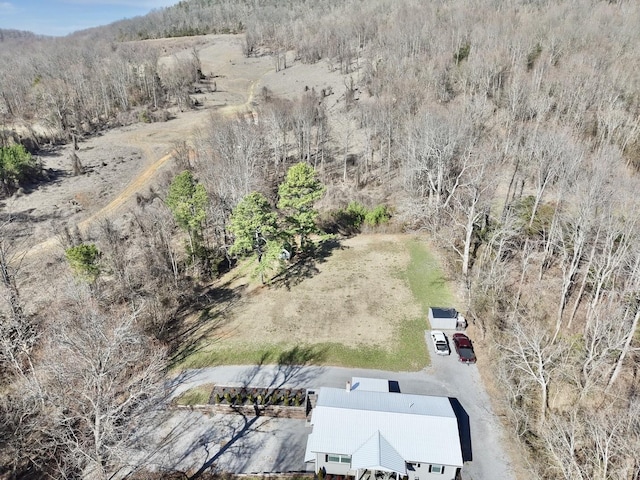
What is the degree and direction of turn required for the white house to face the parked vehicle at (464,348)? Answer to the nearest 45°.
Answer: approximately 135° to its left

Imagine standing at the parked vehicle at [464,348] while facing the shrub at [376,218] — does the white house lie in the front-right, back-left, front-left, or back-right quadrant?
back-left

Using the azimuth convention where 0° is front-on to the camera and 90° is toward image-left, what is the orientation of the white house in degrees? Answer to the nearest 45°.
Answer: approximately 0°

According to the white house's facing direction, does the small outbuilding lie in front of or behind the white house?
behind

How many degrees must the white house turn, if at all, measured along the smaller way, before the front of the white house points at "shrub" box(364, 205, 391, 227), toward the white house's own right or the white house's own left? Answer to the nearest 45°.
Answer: approximately 180°

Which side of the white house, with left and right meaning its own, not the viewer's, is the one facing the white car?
back
